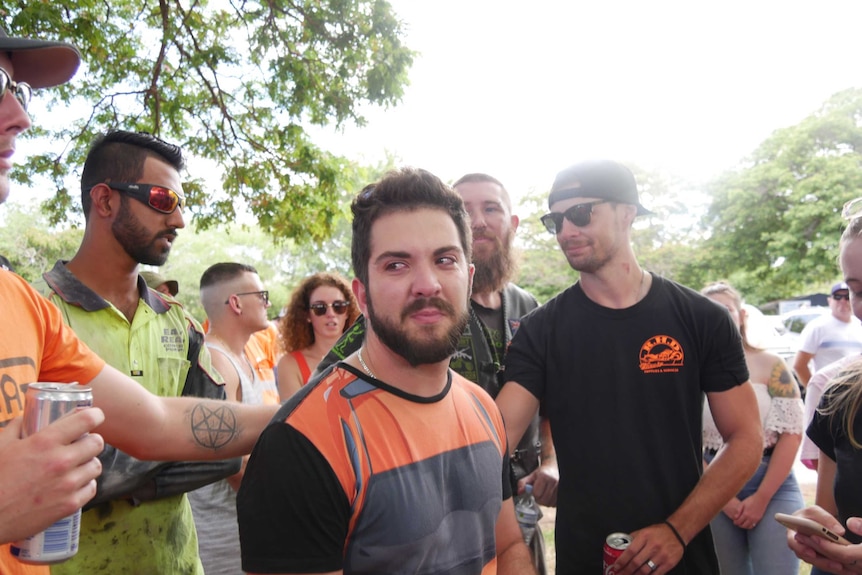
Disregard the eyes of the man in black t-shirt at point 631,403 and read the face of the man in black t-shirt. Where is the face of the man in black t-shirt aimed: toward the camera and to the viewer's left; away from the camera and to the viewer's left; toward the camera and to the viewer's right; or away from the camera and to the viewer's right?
toward the camera and to the viewer's left

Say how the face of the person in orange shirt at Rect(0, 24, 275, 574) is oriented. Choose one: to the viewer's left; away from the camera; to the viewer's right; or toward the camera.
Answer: to the viewer's right

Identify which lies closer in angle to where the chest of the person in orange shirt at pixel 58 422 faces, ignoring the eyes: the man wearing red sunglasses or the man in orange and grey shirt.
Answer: the man in orange and grey shirt

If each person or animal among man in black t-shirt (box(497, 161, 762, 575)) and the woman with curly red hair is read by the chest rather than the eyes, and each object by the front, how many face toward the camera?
2

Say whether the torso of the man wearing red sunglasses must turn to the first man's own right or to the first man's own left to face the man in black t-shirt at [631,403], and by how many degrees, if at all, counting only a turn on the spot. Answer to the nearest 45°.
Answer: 0° — they already face them

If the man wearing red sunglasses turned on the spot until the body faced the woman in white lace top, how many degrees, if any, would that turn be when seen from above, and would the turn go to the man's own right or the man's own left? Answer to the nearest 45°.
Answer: approximately 45° to the man's own left

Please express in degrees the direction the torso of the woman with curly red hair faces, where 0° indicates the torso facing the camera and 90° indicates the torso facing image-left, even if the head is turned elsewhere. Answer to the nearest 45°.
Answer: approximately 0°

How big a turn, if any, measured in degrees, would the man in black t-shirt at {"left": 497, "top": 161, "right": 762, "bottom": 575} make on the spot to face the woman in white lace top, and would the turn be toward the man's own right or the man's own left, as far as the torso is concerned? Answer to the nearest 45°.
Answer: approximately 135° to the man's own left

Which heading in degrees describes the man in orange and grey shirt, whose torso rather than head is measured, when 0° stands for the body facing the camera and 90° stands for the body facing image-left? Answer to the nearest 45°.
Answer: approximately 315°
